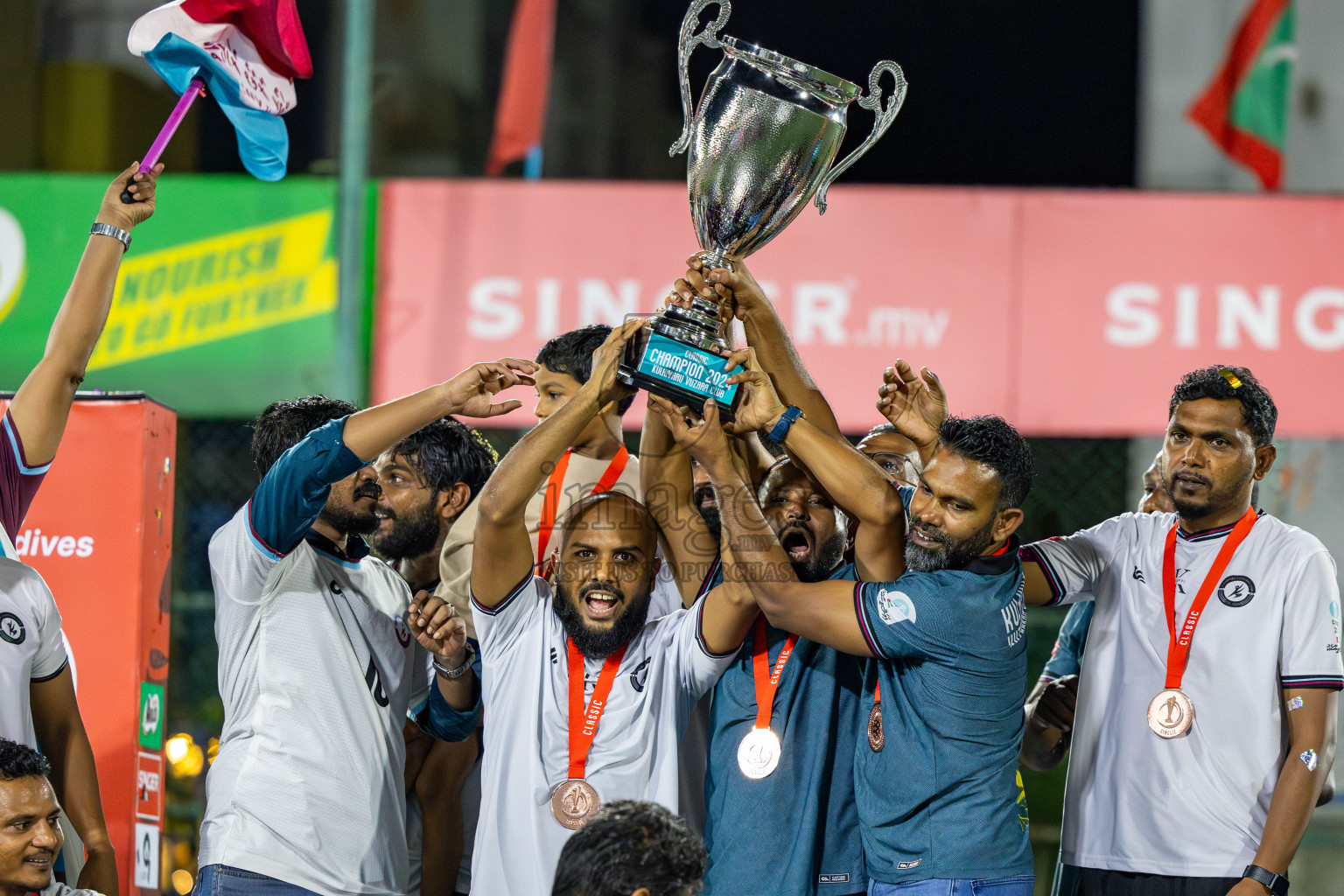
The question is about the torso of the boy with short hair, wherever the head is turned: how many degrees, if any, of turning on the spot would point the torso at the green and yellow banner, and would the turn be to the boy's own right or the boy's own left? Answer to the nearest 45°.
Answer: approximately 90° to the boy's own right

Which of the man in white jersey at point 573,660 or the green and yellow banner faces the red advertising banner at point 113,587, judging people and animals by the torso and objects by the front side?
the green and yellow banner

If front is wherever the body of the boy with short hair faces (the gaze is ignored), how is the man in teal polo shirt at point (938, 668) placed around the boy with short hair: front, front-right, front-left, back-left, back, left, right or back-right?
left

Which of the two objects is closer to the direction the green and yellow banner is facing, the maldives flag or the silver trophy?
the silver trophy

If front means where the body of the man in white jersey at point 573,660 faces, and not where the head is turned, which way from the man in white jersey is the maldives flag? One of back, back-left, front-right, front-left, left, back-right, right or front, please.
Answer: back-left

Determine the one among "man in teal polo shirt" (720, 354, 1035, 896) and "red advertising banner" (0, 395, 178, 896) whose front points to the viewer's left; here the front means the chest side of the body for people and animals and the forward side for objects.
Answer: the man in teal polo shirt

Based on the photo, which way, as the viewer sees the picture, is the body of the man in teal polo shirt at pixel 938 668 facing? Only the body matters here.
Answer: to the viewer's left

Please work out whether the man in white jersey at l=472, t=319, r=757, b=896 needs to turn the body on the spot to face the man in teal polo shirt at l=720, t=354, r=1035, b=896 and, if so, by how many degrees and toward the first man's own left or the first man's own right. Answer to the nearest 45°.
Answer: approximately 90° to the first man's own left

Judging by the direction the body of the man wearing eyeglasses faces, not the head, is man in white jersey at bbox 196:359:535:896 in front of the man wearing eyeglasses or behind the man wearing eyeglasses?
in front
